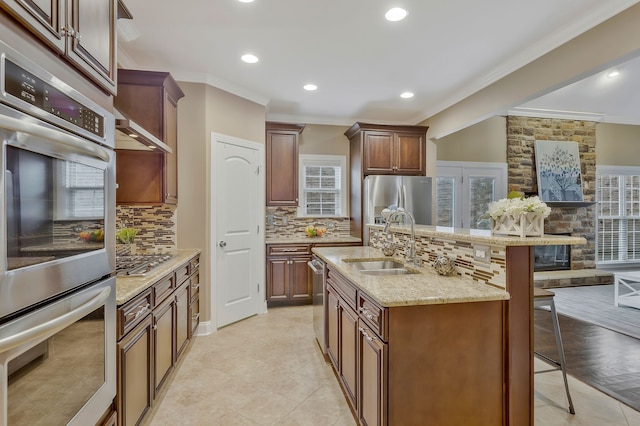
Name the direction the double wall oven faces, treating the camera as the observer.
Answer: facing the viewer and to the right of the viewer

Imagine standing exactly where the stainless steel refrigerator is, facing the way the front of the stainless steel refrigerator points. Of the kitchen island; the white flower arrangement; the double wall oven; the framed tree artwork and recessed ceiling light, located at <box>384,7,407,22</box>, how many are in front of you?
4

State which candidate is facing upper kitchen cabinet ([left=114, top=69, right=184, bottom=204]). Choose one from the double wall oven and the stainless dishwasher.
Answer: the stainless dishwasher

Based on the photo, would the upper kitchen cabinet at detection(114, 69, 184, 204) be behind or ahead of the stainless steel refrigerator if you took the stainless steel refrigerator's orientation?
ahead

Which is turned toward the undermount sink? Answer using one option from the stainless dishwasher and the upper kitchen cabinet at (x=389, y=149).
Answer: the upper kitchen cabinet

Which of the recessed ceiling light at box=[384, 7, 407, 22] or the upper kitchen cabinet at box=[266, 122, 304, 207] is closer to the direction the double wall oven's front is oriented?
the recessed ceiling light

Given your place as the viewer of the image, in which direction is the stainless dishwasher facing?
facing to the left of the viewer

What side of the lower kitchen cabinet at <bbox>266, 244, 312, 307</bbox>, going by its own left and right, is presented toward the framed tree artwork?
left

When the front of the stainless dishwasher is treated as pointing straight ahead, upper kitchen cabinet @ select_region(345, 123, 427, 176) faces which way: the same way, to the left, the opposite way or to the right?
to the left

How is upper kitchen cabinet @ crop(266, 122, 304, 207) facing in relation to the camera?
toward the camera

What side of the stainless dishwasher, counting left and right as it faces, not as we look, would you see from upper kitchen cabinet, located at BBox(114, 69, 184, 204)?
front

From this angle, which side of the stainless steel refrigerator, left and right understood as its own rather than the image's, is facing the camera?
front

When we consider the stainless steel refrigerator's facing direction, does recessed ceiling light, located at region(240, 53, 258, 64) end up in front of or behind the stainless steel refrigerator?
in front

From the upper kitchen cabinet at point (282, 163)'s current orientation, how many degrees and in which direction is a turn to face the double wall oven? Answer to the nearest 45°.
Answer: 0° — it already faces it

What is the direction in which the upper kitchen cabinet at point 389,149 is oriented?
toward the camera

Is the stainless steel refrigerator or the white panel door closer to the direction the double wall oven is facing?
the stainless steel refrigerator

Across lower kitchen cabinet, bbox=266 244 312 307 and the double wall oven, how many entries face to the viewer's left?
0
